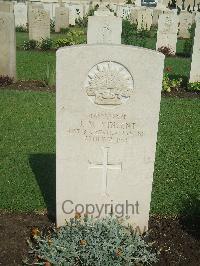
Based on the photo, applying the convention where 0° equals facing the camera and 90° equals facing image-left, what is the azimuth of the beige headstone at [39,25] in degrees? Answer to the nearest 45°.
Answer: approximately 0°

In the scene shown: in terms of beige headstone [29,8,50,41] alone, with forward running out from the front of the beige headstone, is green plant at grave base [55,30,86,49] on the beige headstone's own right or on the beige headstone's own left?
on the beige headstone's own left

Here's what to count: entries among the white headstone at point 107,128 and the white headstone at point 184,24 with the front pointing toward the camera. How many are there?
2

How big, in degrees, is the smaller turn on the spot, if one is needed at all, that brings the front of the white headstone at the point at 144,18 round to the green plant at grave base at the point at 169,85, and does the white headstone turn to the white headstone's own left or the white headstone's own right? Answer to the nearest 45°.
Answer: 0° — it already faces it

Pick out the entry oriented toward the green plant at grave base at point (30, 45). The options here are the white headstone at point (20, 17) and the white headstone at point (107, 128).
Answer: the white headstone at point (20, 17)

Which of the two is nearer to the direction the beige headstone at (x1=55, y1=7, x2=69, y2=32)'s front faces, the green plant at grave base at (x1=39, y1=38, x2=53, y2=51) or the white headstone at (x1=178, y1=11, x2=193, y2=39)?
the green plant at grave base

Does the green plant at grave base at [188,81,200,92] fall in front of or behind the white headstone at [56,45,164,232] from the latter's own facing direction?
behind

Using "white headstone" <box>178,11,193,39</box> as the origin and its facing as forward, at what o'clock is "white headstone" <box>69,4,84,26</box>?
"white headstone" <box>69,4,84,26</box> is roughly at 4 o'clock from "white headstone" <box>178,11,193,39</box>.

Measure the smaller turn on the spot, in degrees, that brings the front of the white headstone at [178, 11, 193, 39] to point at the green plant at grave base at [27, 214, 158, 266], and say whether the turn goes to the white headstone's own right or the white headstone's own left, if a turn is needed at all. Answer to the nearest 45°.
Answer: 0° — it already faces it

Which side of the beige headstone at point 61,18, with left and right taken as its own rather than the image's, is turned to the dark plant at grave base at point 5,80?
front

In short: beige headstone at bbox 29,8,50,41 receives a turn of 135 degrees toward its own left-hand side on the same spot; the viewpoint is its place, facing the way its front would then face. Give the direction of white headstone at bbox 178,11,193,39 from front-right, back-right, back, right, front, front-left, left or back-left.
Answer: front

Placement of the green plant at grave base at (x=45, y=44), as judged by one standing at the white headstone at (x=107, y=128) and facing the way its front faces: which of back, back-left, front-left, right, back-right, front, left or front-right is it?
back
